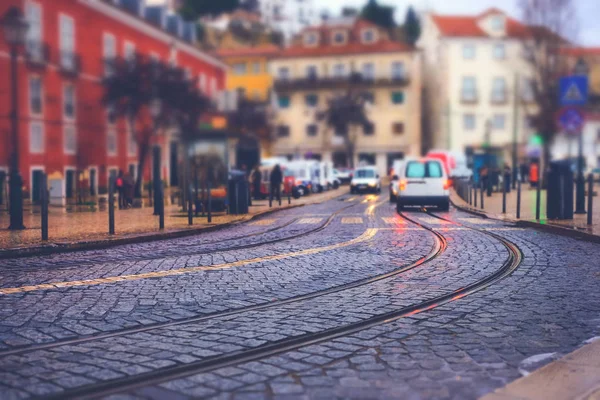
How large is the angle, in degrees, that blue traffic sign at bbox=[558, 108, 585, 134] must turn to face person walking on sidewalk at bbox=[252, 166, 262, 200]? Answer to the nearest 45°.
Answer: approximately 135° to its right

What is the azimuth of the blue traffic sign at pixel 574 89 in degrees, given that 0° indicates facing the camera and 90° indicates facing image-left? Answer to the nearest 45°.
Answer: approximately 0°

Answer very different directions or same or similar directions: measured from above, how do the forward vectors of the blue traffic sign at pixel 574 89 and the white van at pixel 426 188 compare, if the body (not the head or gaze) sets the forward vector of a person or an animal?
very different directions

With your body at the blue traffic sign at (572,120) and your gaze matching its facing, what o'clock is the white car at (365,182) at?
The white car is roughly at 5 o'clock from the blue traffic sign.

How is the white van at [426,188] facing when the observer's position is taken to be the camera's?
facing away from the viewer

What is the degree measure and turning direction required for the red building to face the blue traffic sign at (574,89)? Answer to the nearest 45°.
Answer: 0° — it already faces it

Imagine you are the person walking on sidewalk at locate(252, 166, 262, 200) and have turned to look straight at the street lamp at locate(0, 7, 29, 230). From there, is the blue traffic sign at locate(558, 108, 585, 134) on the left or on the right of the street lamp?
left

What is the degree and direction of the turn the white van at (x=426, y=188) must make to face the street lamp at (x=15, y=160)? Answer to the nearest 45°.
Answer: approximately 135° to its left

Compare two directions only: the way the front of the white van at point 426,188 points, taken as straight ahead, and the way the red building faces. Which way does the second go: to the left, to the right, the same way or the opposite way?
to the right

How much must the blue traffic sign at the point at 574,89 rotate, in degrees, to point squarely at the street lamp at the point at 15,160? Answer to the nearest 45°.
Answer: approximately 90° to its right

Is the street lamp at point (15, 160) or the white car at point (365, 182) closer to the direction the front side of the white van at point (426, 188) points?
the white car
